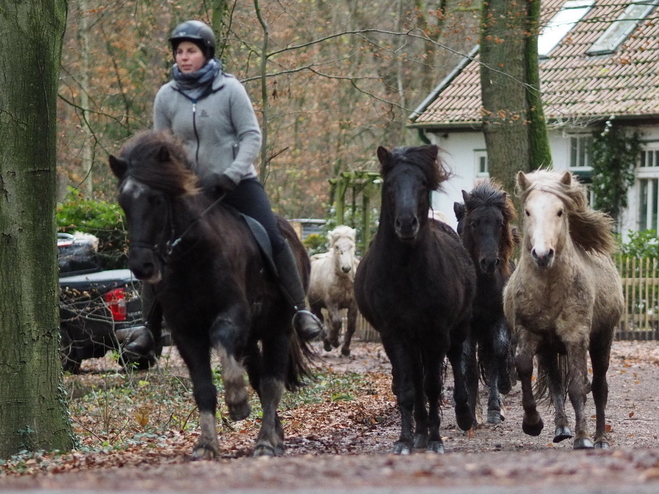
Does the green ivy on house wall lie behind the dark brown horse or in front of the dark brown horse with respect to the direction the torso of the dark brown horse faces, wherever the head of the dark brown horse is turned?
behind

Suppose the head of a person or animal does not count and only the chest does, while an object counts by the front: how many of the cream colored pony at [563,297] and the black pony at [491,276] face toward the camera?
2

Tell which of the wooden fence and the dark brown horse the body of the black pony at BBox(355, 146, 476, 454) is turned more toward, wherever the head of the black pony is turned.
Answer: the dark brown horse

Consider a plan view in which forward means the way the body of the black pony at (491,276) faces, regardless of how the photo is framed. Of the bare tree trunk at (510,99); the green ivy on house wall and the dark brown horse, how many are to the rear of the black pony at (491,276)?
2

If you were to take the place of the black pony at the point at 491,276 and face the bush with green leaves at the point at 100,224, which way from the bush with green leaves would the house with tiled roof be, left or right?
right

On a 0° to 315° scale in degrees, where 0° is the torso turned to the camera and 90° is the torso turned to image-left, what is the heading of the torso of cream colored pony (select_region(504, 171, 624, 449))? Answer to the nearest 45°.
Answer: approximately 0°

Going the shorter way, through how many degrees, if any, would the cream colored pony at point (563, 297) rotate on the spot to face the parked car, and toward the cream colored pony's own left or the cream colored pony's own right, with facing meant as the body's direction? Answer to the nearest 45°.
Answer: approximately 135° to the cream colored pony's own right

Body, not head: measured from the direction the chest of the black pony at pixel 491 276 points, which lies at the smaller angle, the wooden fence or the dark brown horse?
the dark brown horse
